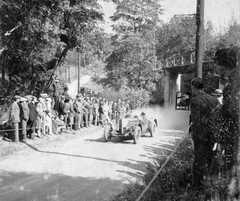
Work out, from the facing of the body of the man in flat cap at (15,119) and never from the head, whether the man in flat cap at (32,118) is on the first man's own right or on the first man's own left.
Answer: on the first man's own left

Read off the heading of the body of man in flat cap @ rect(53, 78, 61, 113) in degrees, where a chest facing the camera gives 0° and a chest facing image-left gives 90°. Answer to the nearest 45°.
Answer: approximately 315°

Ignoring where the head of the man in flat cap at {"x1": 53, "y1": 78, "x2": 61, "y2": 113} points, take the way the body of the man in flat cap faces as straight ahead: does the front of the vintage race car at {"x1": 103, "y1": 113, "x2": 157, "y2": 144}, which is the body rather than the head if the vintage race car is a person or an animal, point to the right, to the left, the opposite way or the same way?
to the right

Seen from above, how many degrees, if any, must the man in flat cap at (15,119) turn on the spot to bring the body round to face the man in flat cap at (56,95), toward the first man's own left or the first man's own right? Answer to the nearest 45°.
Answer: approximately 90° to the first man's own left
